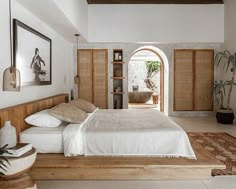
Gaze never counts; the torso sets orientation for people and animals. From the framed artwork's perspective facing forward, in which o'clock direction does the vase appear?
The vase is roughly at 2 o'clock from the framed artwork.

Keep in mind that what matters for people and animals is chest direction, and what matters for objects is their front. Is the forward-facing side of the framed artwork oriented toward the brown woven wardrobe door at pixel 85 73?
no

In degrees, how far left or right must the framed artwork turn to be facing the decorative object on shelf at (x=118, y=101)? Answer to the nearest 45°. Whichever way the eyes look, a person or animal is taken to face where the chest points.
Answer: approximately 90° to its left

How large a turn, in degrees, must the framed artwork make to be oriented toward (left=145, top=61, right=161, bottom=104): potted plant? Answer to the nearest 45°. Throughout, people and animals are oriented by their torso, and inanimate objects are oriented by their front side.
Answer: approximately 90° to its left

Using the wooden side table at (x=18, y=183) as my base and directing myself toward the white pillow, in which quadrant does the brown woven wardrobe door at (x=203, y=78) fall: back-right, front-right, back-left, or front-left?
front-right

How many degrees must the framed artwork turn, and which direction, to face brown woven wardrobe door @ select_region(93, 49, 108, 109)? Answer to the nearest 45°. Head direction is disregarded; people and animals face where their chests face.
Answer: approximately 90° to its left

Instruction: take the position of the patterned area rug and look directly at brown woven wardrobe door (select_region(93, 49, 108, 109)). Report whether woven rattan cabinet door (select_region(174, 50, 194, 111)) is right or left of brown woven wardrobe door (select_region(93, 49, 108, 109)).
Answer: right

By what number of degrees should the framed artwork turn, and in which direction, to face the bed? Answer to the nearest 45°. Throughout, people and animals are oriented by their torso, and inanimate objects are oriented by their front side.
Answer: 0° — it already faces it

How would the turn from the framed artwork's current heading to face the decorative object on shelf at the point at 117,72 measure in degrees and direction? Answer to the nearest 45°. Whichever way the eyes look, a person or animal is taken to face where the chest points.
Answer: approximately 90° to its left

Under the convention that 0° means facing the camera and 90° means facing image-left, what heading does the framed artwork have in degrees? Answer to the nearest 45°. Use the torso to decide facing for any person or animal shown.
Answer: approximately 315°

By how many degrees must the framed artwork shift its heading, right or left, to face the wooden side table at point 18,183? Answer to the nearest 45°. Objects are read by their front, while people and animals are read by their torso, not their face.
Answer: approximately 45° to its right

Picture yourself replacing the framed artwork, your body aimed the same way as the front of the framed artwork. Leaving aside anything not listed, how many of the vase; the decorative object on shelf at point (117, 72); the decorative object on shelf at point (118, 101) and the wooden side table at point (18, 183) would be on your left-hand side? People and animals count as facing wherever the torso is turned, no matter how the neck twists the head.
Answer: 2

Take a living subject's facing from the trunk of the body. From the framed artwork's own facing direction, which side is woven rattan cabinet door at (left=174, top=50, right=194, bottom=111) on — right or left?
on its left
